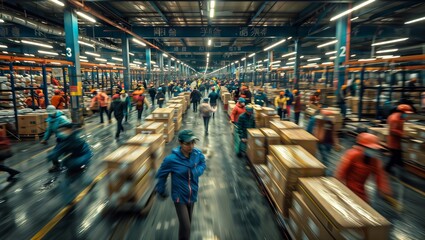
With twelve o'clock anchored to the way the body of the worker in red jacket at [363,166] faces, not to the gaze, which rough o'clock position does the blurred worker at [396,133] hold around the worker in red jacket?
The blurred worker is roughly at 8 o'clock from the worker in red jacket.

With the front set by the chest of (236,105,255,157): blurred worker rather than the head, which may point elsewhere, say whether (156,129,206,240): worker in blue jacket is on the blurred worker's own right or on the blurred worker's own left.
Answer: on the blurred worker's own right

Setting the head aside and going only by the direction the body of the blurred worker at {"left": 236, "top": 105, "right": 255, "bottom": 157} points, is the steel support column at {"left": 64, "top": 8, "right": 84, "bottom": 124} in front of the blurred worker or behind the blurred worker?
behind

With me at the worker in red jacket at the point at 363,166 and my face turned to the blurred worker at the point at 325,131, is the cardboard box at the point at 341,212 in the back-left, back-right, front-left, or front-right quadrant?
back-left

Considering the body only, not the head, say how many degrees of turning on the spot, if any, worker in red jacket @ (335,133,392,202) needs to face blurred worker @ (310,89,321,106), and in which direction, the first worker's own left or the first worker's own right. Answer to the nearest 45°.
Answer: approximately 135° to the first worker's own left

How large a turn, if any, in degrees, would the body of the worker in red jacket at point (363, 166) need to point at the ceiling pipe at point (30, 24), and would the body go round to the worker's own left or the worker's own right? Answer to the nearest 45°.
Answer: approximately 135° to the worker's own right
